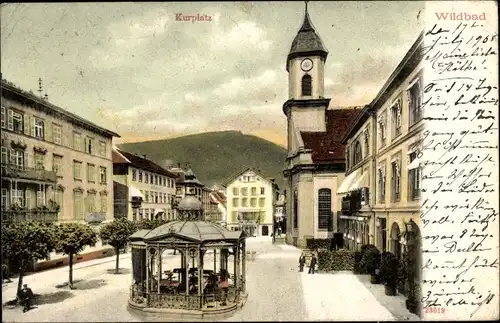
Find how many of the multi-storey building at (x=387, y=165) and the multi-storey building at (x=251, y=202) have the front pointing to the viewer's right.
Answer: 0

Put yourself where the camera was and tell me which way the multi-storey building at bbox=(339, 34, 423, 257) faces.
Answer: facing the viewer and to the left of the viewer

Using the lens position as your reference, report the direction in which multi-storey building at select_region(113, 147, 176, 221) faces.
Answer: facing the viewer and to the right of the viewer

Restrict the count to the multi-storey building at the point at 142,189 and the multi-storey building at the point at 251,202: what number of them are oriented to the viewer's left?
0

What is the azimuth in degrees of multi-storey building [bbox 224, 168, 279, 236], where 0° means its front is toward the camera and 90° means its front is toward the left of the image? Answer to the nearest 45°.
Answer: approximately 0°

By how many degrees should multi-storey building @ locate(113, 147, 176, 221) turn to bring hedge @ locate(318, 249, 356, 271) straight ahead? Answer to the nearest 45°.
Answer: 0° — it already faces it
